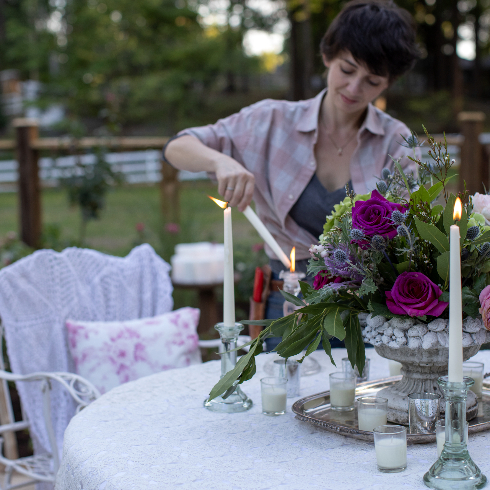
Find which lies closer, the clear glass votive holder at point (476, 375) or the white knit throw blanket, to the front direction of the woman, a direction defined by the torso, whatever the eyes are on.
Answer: the clear glass votive holder

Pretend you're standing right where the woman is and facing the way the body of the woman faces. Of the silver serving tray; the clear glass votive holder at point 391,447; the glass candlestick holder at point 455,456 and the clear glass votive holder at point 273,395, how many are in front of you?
4

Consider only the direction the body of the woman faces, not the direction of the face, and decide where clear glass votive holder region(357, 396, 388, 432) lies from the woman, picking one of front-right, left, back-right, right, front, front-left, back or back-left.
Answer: front

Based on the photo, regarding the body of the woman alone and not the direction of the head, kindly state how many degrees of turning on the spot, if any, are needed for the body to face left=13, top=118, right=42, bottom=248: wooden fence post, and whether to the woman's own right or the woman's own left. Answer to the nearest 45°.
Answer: approximately 135° to the woman's own right

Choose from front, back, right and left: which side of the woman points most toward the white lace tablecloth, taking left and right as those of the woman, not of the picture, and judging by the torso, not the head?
front

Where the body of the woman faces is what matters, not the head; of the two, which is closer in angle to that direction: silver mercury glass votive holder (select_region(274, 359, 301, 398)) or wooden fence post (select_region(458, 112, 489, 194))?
the silver mercury glass votive holder

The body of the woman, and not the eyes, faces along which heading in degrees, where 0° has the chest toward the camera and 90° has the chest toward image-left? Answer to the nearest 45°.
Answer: approximately 0°

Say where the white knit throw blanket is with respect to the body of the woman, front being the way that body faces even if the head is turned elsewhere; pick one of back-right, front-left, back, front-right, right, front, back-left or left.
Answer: right

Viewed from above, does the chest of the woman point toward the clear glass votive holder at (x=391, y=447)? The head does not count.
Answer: yes

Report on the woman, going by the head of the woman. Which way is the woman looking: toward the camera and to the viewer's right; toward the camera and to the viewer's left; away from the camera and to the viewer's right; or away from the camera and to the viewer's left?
toward the camera and to the viewer's left

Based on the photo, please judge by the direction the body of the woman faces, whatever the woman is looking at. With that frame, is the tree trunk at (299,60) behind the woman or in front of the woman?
behind

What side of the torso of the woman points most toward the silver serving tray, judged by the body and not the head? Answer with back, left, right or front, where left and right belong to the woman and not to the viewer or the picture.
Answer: front

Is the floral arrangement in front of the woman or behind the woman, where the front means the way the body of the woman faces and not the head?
in front

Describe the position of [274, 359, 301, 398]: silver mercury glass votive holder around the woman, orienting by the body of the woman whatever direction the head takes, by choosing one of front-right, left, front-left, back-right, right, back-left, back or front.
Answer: front
